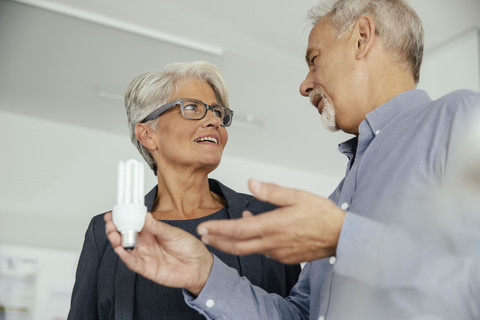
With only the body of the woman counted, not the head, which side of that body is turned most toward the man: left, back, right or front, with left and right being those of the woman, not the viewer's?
left

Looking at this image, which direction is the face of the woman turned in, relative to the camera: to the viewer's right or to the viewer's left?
to the viewer's right

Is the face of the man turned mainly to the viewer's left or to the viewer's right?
to the viewer's left

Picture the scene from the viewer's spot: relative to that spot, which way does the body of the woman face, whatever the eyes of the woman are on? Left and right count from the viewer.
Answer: facing the viewer and to the right of the viewer
